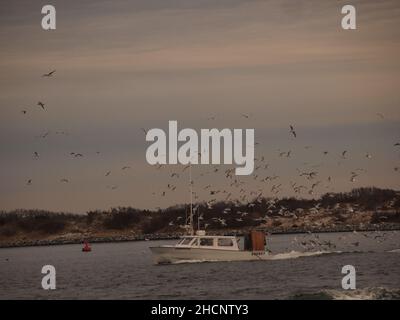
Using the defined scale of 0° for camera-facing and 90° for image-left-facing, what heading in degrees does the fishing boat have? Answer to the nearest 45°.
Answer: approximately 90°
